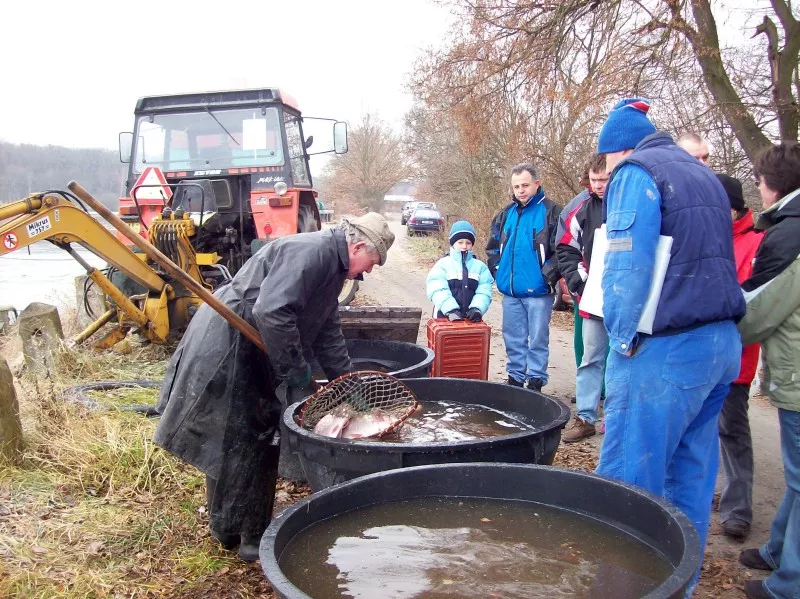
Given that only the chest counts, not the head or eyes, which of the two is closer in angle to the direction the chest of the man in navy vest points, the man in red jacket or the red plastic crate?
the red plastic crate

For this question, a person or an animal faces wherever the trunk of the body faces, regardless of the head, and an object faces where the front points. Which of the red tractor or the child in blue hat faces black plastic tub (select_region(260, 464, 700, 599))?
the child in blue hat

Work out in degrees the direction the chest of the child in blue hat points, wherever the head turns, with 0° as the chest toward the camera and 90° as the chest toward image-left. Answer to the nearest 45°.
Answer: approximately 0°

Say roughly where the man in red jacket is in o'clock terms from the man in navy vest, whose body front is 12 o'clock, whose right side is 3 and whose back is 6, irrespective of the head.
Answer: The man in red jacket is roughly at 2 o'clock from the man in navy vest.

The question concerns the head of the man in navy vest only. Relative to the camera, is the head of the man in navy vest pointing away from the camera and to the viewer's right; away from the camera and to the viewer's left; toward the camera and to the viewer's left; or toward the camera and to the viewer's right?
away from the camera and to the viewer's left

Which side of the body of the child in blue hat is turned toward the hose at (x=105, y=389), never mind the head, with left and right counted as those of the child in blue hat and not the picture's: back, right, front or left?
right

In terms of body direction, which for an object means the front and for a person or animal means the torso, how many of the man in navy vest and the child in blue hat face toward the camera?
1
